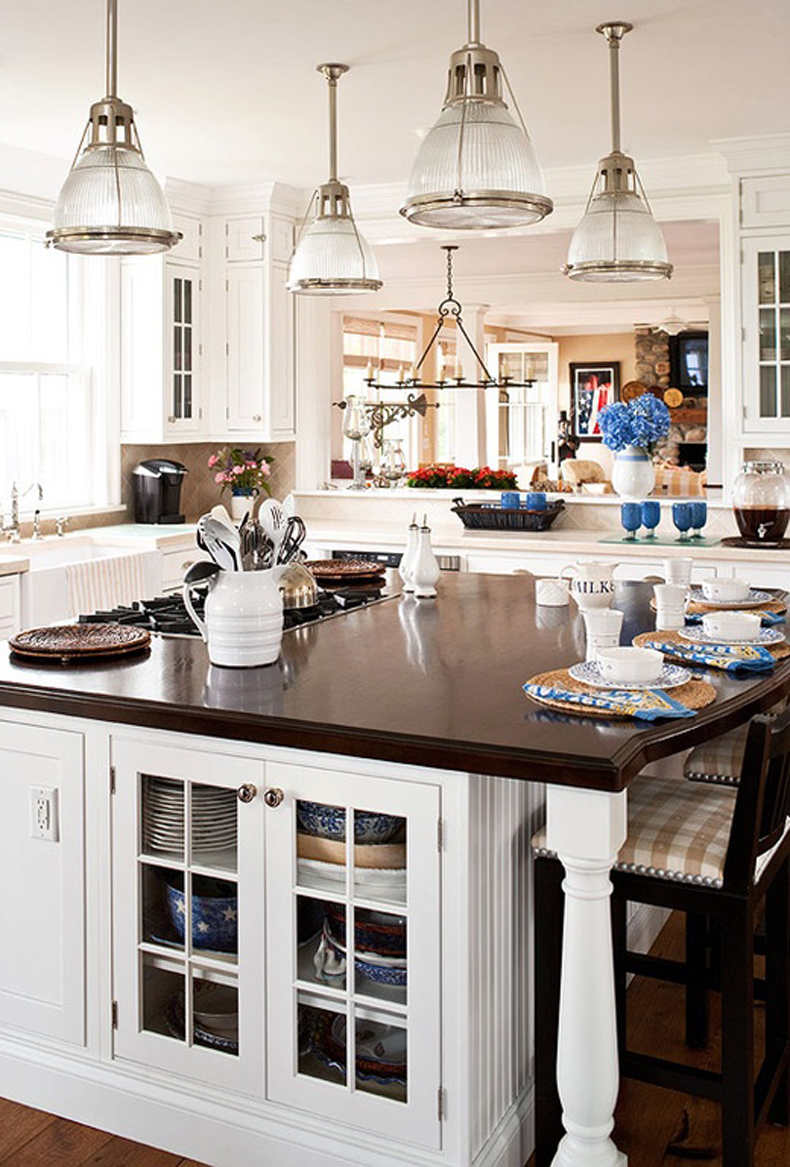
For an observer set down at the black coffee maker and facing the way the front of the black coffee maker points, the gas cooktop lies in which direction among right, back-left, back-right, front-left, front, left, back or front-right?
front-right

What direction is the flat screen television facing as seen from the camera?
toward the camera

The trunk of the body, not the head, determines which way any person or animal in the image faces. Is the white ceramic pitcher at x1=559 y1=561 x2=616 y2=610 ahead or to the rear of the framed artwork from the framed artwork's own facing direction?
ahead

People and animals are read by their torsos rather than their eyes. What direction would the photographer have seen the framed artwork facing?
facing the viewer

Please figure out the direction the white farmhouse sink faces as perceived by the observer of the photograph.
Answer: facing the viewer and to the right of the viewer

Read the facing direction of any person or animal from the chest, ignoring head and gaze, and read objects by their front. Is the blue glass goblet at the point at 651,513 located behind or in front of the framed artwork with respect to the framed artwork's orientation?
in front

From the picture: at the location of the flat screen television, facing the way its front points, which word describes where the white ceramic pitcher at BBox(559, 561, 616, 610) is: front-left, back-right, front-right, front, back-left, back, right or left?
front

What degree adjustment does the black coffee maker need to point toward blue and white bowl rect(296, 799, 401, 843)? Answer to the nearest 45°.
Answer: approximately 45° to its right

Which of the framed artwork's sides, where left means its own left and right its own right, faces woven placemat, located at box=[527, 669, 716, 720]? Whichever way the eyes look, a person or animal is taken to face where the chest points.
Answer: front

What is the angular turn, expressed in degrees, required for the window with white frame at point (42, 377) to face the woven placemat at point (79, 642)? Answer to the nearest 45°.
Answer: approximately 45° to its right

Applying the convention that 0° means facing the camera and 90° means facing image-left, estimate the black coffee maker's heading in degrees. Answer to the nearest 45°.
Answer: approximately 315°

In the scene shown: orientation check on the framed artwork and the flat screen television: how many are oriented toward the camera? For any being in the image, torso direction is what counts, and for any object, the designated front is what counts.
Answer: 2

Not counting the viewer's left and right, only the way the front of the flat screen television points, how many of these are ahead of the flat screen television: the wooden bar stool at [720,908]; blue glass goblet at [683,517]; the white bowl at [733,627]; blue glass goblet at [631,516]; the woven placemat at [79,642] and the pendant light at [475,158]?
6
